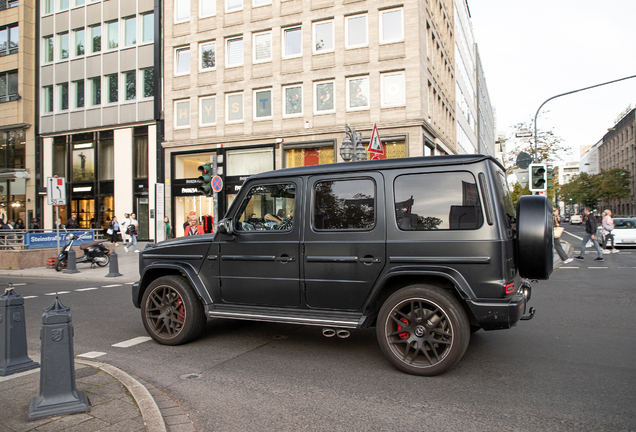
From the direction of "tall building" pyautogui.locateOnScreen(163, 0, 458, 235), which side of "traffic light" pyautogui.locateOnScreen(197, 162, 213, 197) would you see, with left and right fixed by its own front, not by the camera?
back

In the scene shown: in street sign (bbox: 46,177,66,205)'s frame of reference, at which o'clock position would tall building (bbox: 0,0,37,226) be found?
The tall building is roughly at 6 o'clock from the street sign.

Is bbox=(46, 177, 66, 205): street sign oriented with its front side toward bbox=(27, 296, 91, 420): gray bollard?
yes

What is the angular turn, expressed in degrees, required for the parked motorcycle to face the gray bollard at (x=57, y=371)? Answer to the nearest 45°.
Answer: approximately 45° to its left

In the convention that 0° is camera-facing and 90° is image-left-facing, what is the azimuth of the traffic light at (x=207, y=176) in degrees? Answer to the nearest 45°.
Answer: approximately 45°

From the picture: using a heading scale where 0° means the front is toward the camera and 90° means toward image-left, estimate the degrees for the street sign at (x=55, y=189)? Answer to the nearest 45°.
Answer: approximately 0°
